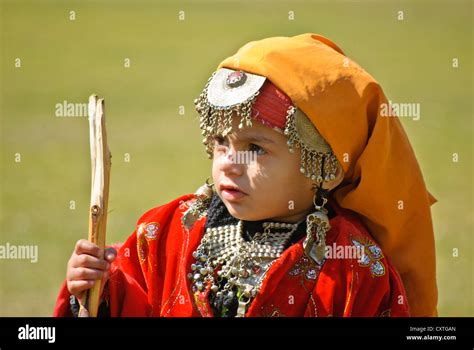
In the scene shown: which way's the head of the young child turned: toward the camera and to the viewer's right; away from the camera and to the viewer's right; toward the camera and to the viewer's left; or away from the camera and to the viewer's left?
toward the camera and to the viewer's left
